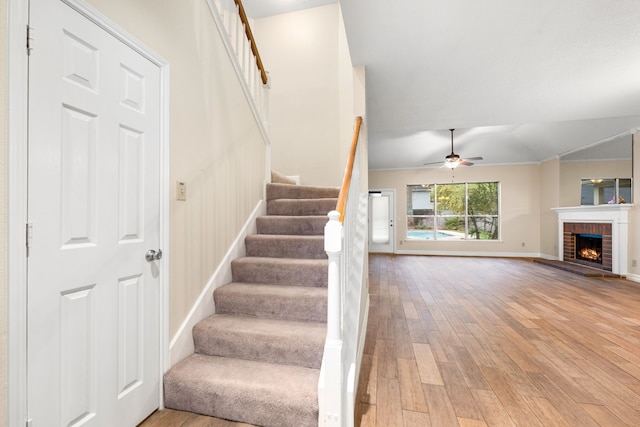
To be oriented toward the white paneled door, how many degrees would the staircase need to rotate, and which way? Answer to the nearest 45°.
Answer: approximately 45° to its right

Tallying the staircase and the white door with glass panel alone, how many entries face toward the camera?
2

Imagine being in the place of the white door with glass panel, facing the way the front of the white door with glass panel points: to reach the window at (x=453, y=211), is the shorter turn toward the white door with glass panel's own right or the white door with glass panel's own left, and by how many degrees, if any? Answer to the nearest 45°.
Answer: approximately 90° to the white door with glass panel's own left

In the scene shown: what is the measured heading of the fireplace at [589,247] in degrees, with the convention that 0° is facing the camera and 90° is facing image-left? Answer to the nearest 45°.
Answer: approximately 45°

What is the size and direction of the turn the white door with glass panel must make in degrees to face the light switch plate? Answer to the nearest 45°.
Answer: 0° — it already faces it

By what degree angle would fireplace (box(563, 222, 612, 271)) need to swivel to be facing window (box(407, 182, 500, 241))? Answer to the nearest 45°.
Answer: approximately 45° to its right
